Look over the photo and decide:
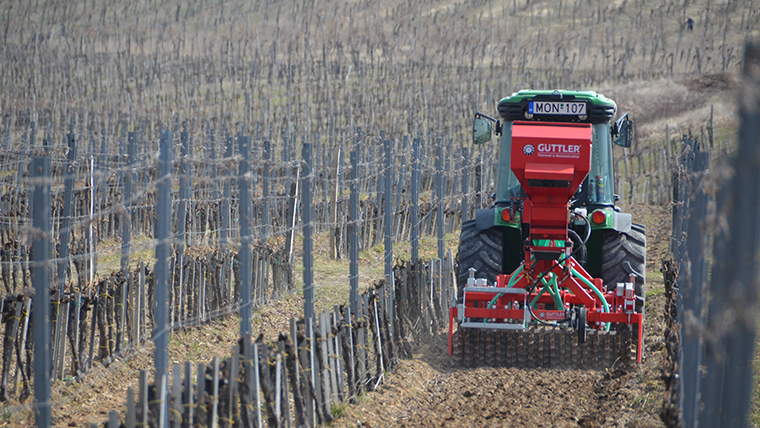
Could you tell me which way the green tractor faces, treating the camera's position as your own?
facing away from the viewer
